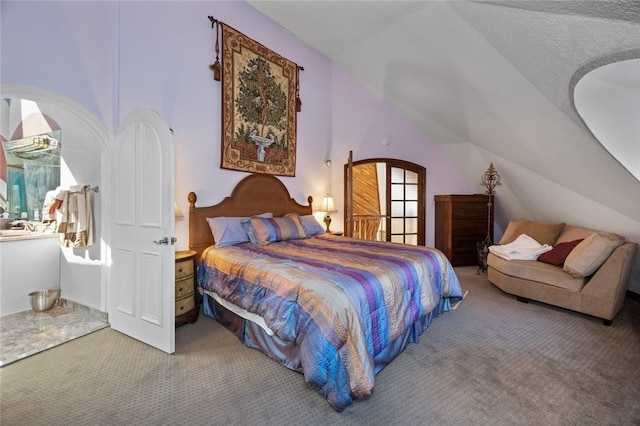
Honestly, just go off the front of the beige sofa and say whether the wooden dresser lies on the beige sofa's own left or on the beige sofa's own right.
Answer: on the beige sofa's own right

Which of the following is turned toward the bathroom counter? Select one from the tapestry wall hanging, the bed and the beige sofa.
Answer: the beige sofa

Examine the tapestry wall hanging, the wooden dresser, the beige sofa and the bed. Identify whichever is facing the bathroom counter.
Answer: the beige sofa

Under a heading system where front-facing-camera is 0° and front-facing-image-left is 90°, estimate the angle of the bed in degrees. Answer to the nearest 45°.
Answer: approximately 315°

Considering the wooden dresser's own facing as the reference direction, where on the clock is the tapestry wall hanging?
The tapestry wall hanging is roughly at 3 o'clock from the wooden dresser.

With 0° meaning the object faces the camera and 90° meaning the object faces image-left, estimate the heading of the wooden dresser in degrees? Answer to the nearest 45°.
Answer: approximately 315°

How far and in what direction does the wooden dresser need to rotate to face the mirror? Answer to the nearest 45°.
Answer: approximately 90° to its right
